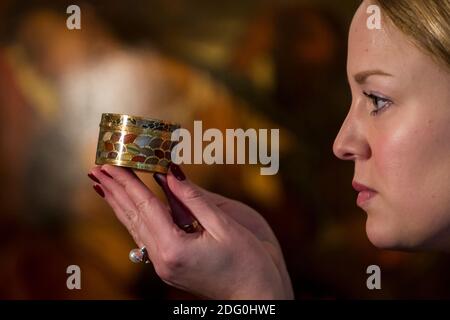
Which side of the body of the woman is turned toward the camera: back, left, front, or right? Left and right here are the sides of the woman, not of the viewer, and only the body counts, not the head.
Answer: left

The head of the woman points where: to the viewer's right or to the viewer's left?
to the viewer's left
